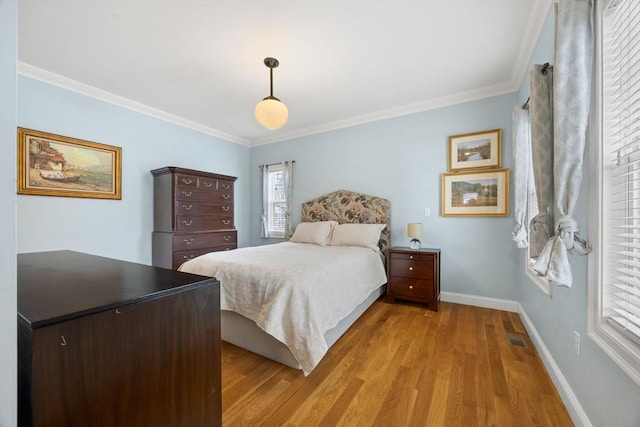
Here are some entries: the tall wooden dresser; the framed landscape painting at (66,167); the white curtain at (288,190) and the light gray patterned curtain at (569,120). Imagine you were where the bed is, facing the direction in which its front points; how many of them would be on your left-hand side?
1

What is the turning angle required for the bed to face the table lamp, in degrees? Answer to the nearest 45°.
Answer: approximately 180°

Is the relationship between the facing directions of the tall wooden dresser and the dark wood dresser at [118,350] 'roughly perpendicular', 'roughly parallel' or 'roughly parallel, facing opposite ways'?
roughly perpendicular

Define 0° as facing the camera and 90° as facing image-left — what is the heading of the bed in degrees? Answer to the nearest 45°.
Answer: approximately 45°

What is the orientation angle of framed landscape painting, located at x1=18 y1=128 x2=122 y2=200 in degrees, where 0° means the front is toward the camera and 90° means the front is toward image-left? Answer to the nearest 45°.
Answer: approximately 315°

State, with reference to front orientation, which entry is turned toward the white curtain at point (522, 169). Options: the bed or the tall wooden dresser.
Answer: the tall wooden dresser

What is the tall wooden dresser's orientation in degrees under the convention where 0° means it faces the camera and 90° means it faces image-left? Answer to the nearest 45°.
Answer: approximately 315°

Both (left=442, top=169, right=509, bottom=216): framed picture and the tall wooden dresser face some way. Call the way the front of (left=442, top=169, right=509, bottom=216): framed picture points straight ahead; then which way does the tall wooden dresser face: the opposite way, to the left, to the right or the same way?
to the left

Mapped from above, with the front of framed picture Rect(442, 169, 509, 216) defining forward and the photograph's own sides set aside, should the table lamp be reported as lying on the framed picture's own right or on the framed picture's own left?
on the framed picture's own right
